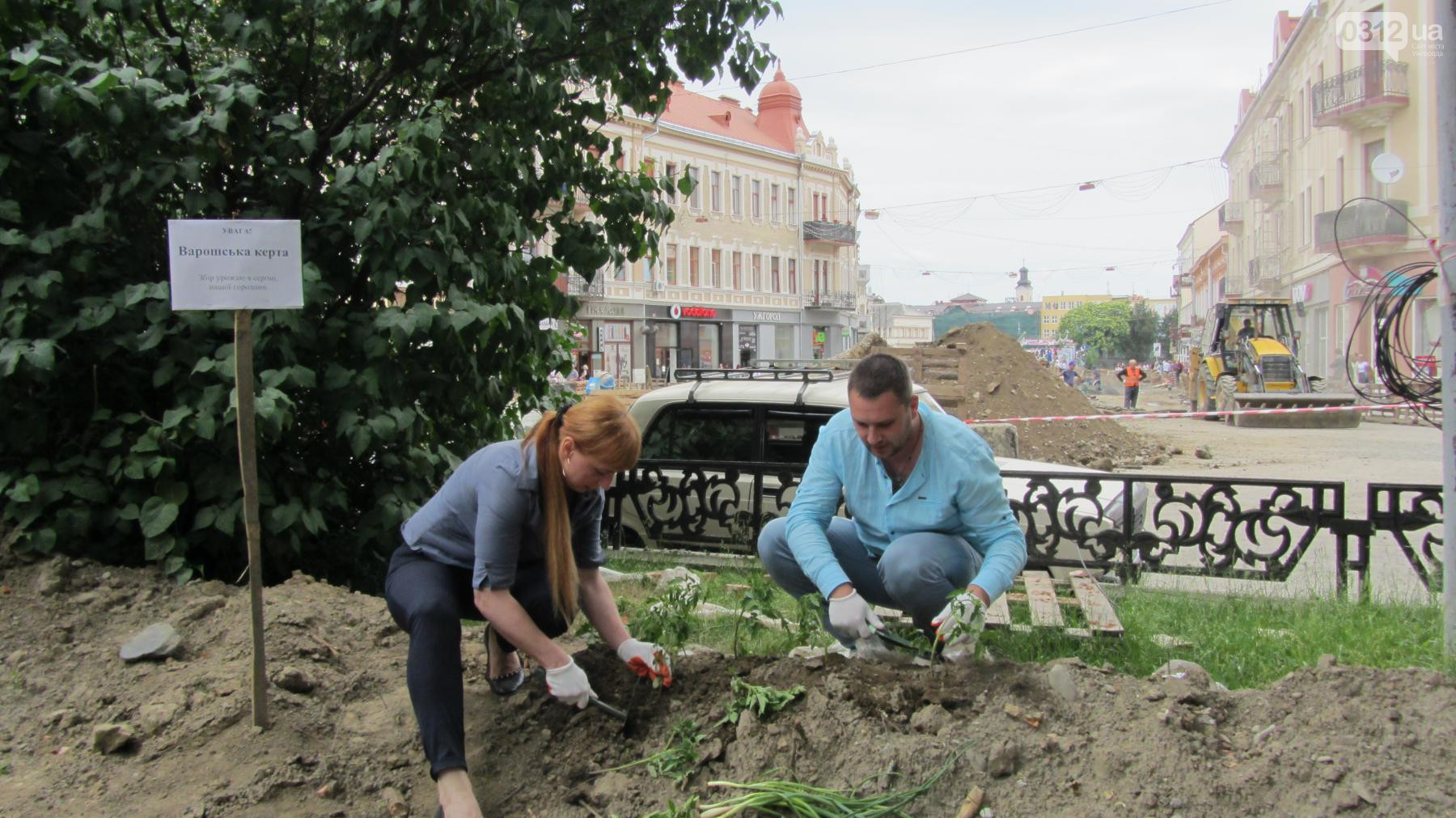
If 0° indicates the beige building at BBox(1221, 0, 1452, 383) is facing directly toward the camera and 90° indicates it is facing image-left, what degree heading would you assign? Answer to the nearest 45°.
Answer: approximately 45°

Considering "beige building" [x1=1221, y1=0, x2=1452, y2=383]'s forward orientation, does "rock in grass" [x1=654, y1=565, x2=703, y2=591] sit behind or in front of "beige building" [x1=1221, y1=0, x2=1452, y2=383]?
in front

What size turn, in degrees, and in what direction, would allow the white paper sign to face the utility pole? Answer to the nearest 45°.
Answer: approximately 90° to its left

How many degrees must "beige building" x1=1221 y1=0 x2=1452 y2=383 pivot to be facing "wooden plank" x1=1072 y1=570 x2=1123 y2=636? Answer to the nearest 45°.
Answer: approximately 45° to its left

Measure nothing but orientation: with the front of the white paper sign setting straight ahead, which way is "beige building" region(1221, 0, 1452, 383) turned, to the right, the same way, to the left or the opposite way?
to the right

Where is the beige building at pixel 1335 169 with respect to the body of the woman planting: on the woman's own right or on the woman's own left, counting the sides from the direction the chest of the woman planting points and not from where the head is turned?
on the woman's own left

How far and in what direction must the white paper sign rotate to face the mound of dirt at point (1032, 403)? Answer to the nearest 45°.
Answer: approximately 135° to its left

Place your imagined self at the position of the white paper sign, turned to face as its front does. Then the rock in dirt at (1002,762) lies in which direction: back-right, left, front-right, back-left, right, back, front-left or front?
front-left

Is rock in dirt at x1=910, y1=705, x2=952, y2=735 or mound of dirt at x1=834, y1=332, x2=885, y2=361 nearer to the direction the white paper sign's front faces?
the rock in dirt

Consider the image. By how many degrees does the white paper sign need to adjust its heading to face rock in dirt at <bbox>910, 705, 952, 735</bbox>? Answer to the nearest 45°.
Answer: approximately 45° to its left
